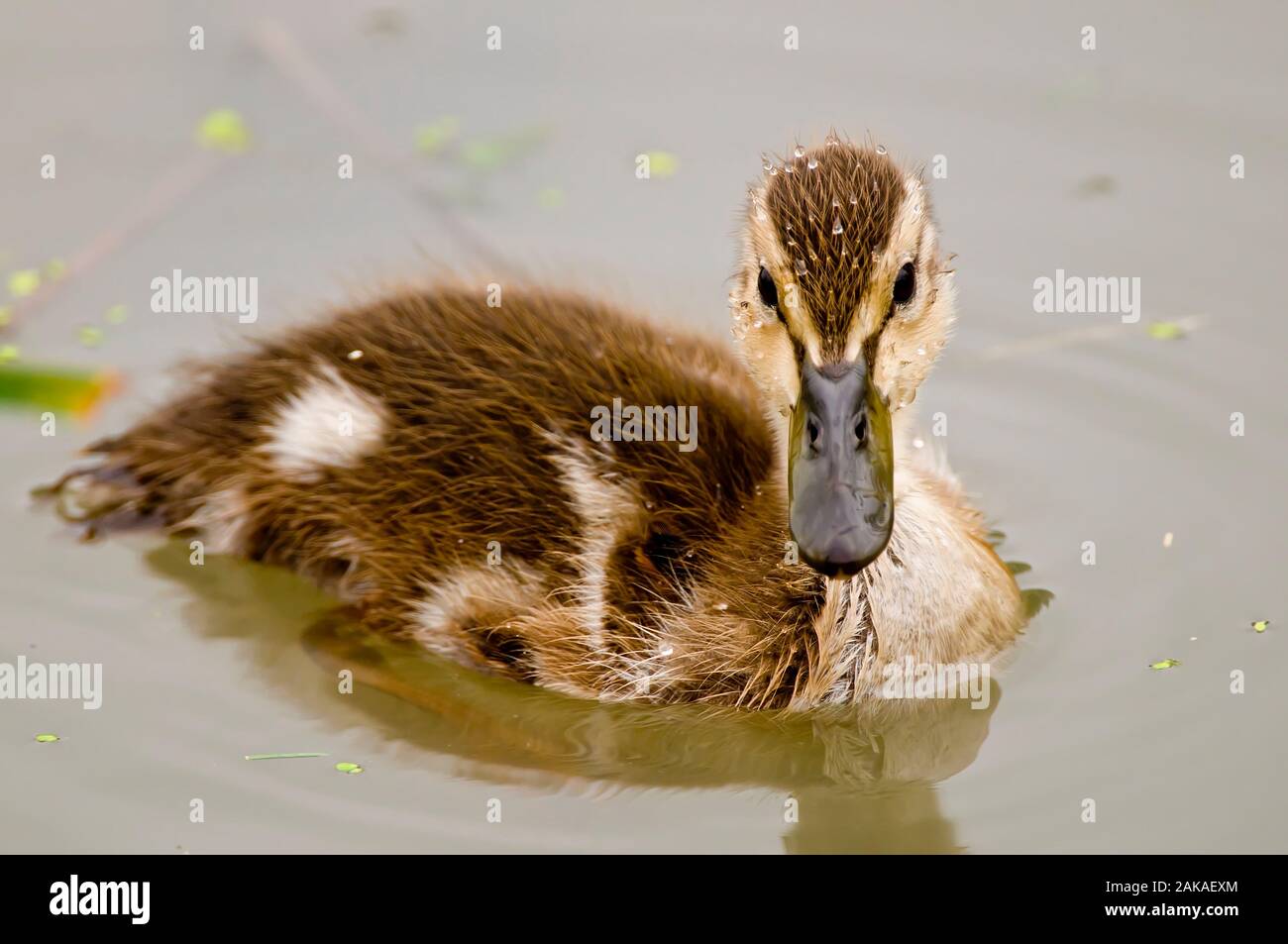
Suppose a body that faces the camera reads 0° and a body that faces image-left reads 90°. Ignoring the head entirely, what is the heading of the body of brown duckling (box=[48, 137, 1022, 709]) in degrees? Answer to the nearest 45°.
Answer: approximately 315°

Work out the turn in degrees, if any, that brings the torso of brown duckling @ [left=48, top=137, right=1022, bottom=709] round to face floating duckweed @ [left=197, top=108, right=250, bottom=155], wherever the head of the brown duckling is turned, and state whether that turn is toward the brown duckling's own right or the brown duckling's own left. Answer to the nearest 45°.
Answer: approximately 180°

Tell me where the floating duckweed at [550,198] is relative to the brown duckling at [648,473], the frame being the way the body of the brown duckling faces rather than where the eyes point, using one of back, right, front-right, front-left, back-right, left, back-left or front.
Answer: back-left

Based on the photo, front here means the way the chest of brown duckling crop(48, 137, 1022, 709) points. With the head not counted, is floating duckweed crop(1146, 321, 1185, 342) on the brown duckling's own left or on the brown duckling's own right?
on the brown duckling's own left

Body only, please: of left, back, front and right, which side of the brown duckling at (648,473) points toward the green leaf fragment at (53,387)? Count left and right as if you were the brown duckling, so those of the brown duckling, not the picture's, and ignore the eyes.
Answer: back

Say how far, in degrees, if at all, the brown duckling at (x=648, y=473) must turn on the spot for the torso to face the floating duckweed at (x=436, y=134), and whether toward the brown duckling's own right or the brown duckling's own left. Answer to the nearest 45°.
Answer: approximately 135° to the brown duckling's own left

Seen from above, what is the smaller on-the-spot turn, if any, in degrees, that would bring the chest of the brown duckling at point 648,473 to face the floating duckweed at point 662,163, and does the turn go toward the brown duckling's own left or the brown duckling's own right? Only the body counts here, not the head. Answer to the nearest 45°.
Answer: approximately 135° to the brown duckling's own left
